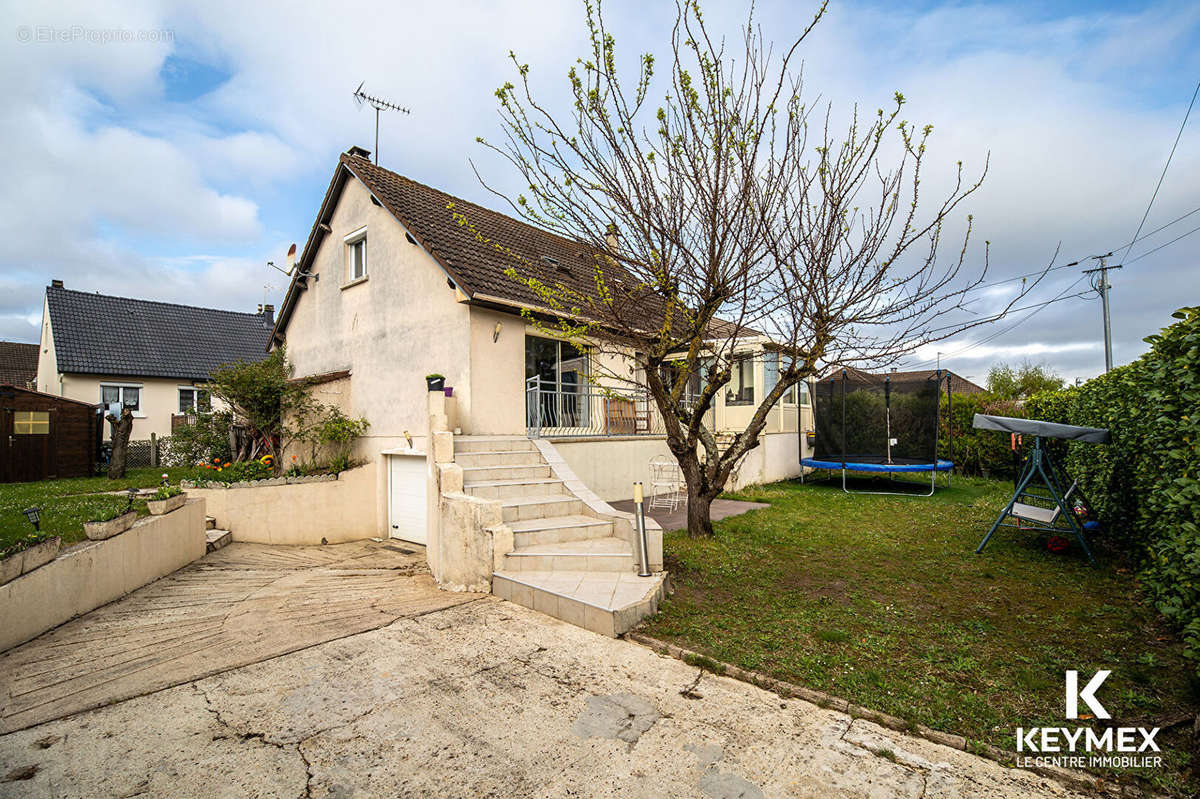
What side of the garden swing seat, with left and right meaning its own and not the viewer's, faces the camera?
left

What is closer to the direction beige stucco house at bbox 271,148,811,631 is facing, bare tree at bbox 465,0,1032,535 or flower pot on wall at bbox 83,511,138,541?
the bare tree

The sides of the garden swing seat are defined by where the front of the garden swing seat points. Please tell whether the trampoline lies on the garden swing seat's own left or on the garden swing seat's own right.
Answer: on the garden swing seat's own right

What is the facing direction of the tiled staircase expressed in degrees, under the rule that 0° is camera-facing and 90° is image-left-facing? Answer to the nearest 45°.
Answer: approximately 0°

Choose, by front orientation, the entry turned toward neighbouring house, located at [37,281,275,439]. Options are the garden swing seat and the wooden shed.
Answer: the garden swing seat

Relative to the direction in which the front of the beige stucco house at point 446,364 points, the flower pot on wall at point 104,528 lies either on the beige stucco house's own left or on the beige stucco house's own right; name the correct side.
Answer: on the beige stucco house's own right

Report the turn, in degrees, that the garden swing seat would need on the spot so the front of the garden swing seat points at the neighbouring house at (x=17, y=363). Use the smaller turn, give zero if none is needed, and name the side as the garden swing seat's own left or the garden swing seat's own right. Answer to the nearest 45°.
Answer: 0° — it already faces it

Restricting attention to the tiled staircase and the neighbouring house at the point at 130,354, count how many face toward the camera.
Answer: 2

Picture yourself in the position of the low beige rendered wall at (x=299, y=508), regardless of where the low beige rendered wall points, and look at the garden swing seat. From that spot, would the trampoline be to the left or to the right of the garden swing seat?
left
